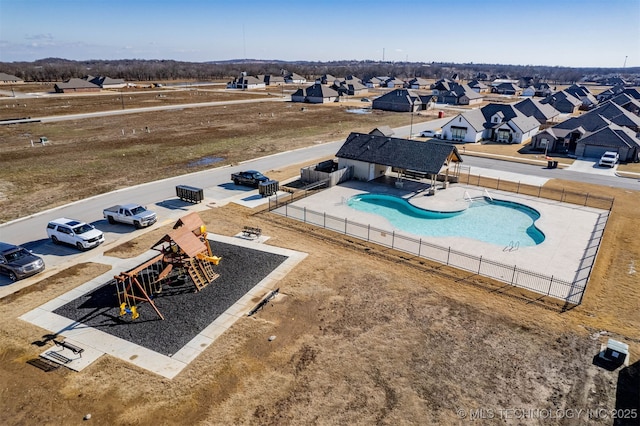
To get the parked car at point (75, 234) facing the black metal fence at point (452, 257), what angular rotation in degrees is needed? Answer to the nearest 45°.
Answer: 0° — it already faces it

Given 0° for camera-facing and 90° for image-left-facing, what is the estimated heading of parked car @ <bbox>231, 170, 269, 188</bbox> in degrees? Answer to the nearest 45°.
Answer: approximately 315°

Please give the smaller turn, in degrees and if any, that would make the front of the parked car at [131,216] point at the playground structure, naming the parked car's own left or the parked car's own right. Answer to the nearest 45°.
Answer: approximately 45° to the parked car's own right

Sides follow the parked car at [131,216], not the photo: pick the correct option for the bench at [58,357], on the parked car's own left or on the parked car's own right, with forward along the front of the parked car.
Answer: on the parked car's own right

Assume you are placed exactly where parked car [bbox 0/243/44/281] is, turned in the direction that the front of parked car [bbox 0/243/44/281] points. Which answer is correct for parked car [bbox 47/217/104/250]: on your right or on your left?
on your left

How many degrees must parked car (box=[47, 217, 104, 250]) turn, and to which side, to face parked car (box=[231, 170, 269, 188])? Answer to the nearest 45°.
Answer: approximately 90° to its left

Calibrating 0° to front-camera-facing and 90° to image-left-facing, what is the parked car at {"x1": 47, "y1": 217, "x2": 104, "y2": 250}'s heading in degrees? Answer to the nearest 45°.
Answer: approximately 315°

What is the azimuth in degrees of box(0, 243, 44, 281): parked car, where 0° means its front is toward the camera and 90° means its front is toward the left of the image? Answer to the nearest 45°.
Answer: approximately 315°

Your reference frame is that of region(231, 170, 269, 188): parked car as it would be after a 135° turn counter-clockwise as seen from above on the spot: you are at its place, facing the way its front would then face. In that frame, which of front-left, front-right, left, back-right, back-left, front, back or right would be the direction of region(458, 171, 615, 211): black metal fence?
right
